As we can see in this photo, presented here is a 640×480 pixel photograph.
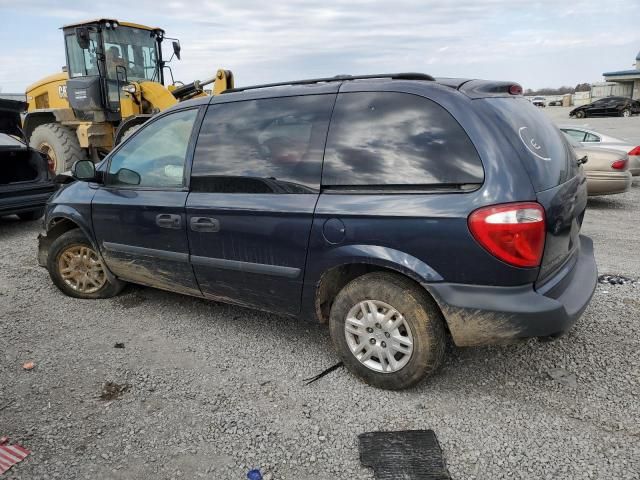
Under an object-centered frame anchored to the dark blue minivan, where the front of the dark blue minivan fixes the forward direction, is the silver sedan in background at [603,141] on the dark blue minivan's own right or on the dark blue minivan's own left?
on the dark blue minivan's own right

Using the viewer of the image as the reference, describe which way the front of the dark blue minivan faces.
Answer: facing away from the viewer and to the left of the viewer

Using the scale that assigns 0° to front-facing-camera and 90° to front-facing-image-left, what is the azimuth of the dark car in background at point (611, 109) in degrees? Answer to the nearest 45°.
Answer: approximately 90°

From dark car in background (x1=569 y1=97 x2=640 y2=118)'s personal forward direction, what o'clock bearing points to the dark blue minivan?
The dark blue minivan is roughly at 9 o'clock from the dark car in background.

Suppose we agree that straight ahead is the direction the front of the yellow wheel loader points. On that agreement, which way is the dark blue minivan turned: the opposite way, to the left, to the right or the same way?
the opposite way

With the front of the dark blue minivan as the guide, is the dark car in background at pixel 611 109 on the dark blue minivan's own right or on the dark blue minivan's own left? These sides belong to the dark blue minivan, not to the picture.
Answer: on the dark blue minivan's own right

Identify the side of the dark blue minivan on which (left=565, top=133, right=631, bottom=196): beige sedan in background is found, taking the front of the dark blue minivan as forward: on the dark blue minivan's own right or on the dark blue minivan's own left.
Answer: on the dark blue minivan's own right

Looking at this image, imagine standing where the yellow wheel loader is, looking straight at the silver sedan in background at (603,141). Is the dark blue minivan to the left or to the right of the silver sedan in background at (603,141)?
right

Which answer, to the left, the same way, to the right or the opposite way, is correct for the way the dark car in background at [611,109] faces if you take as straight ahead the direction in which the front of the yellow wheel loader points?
the opposite way

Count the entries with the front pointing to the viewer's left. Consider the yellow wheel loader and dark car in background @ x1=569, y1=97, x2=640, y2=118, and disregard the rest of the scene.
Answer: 1

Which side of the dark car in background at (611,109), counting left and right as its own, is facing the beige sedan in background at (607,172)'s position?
left

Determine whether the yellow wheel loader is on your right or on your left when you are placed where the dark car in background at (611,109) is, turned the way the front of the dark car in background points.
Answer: on your left
